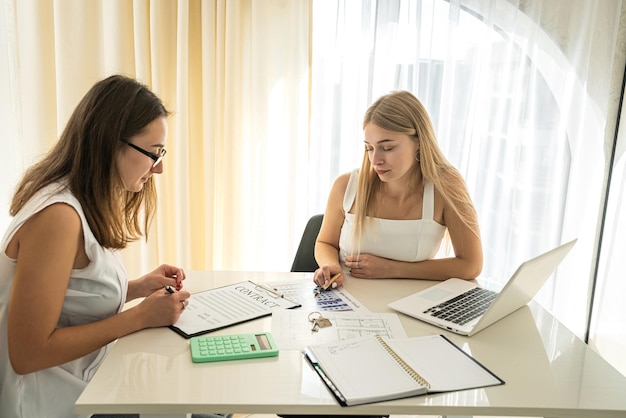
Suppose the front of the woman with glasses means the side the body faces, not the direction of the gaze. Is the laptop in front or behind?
in front

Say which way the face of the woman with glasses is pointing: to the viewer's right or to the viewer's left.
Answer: to the viewer's right

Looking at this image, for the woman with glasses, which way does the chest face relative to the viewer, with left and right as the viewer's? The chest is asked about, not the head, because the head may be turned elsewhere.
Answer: facing to the right of the viewer

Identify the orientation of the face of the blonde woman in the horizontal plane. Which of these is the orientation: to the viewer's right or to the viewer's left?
to the viewer's left

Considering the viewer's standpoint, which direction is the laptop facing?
facing away from the viewer and to the left of the viewer
